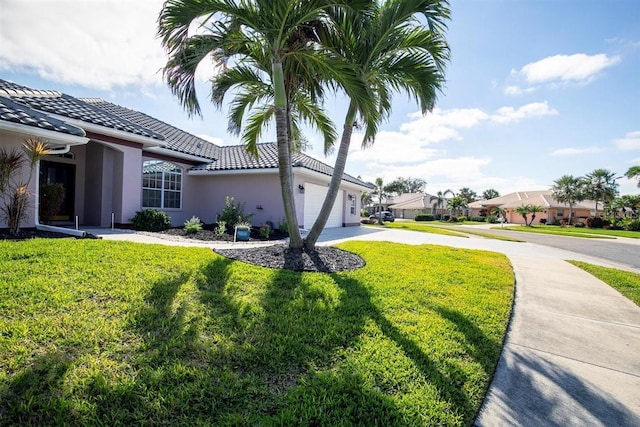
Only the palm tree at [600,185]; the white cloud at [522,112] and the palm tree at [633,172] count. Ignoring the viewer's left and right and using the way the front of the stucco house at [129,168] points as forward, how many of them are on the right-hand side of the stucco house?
0

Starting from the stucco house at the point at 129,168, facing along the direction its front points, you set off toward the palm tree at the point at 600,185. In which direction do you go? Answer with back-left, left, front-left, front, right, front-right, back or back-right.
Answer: front-left

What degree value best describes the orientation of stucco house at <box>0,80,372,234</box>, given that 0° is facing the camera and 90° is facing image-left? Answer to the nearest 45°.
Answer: approximately 315°
